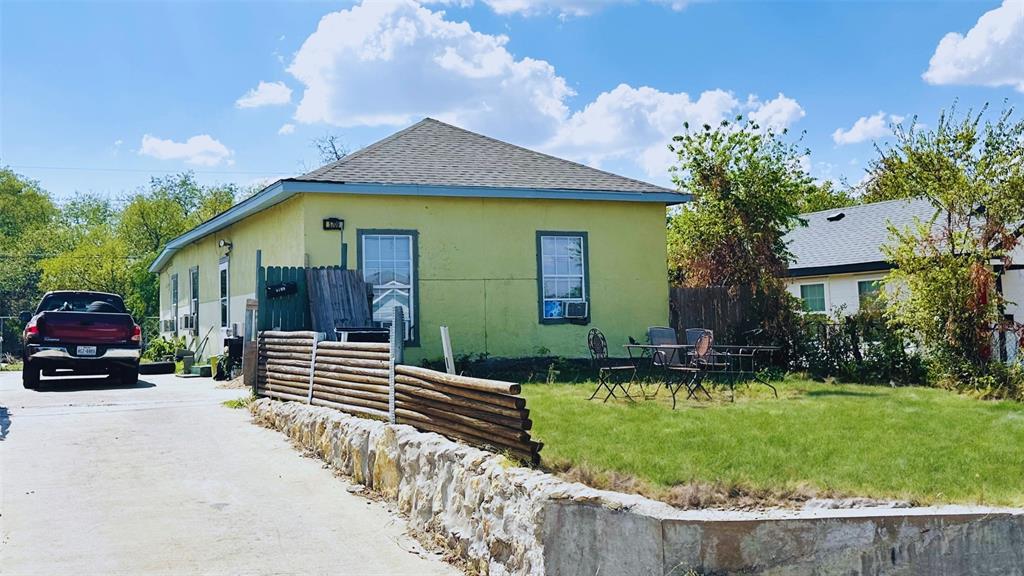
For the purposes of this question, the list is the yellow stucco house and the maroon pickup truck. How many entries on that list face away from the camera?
1

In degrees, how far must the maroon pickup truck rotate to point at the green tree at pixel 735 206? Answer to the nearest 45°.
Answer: approximately 90° to its right

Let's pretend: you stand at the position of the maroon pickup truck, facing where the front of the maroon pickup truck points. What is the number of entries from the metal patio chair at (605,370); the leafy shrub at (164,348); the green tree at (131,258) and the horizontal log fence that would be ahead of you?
2

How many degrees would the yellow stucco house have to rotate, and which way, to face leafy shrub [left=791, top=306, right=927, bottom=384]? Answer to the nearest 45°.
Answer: approximately 90° to its left

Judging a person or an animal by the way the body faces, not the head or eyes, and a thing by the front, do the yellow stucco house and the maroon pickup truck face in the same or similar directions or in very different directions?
very different directions

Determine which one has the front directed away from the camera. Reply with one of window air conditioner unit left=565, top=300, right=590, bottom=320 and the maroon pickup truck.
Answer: the maroon pickup truck

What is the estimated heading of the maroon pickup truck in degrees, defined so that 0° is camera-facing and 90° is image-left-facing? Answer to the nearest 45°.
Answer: approximately 180°

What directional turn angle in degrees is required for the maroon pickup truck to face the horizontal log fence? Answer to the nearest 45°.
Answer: approximately 180°

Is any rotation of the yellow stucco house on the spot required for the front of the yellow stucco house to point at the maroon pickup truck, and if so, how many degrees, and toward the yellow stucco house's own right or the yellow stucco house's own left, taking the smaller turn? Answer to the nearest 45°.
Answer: approximately 90° to the yellow stucco house's own right

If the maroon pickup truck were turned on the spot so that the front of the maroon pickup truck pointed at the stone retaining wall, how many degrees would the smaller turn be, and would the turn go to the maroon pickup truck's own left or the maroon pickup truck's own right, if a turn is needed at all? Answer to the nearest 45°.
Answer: approximately 180°

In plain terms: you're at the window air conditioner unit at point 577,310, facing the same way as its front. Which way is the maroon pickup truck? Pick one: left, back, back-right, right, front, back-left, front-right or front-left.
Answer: right

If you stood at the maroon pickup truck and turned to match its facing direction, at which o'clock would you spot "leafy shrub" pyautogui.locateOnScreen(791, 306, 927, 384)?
The leafy shrub is roughly at 4 o'clock from the maroon pickup truck.

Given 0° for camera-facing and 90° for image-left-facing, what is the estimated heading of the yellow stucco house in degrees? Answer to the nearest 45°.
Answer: approximately 0°

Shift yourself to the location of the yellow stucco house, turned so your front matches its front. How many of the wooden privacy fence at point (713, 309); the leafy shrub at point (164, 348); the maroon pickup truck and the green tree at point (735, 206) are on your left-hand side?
2
